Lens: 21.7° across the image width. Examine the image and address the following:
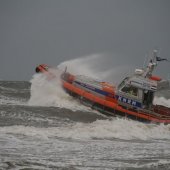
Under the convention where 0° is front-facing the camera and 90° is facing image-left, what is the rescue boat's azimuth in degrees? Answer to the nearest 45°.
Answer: approximately 90°
